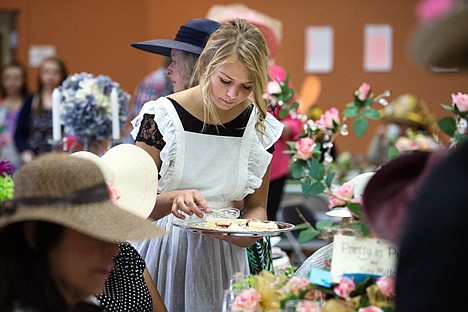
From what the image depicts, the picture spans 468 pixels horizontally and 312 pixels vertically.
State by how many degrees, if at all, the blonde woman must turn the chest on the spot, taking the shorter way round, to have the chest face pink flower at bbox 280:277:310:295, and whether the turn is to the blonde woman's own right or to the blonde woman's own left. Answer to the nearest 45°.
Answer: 0° — they already face it

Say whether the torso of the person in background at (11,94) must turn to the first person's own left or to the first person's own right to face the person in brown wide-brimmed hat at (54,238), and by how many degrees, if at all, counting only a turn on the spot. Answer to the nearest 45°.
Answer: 0° — they already face them

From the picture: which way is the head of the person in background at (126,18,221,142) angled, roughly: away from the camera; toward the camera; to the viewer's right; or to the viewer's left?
to the viewer's left

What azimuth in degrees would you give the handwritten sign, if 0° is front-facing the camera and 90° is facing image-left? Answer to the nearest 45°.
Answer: approximately 0°
